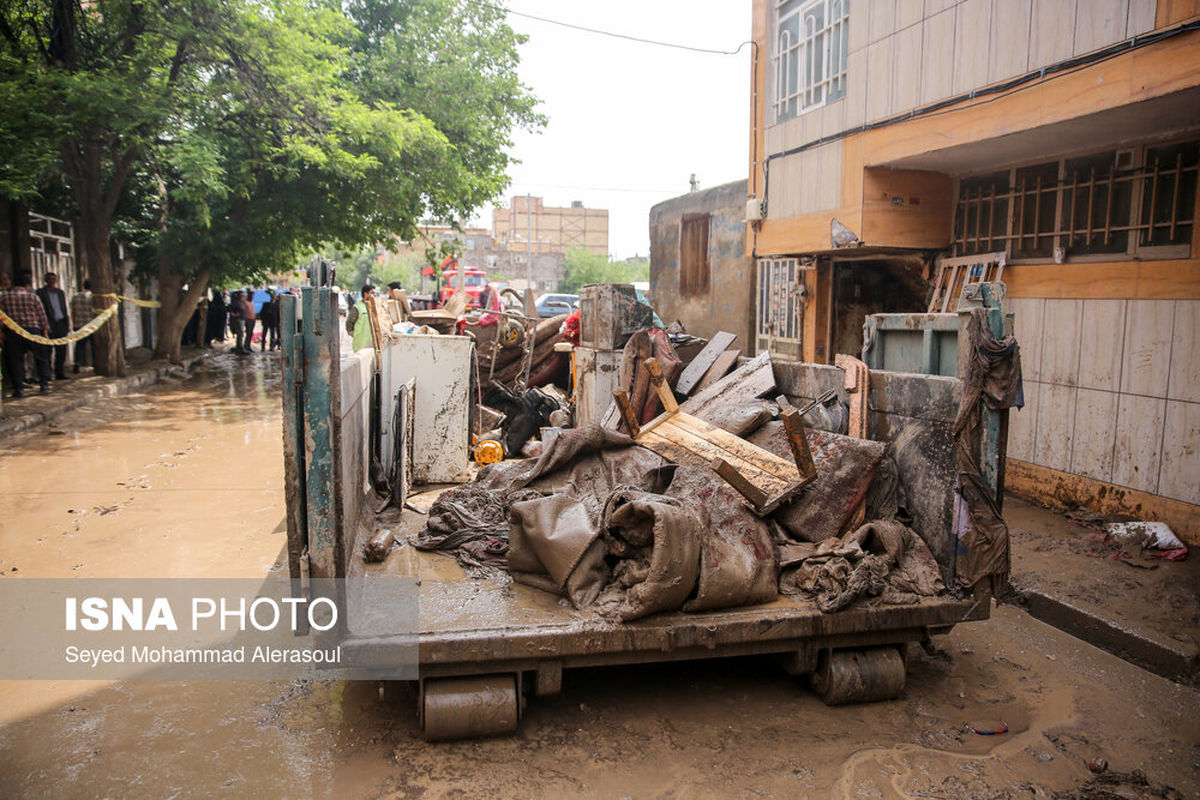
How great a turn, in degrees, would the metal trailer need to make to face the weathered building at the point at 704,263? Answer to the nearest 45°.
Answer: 0° — it already faces it

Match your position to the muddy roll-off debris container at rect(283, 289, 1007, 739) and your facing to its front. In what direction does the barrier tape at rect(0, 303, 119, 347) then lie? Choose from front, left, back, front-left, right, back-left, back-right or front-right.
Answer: front-left

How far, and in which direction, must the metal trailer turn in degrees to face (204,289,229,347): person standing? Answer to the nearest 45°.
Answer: approximately 45° to its left

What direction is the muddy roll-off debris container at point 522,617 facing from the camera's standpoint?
away from the camera

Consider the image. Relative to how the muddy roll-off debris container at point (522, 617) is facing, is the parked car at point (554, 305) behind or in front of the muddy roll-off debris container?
in front

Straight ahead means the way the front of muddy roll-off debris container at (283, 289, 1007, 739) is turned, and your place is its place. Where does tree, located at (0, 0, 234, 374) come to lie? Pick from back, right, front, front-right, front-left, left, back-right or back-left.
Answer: front-left

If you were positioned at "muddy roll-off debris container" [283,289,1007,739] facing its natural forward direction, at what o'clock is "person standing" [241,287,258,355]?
The person standing is roughly at 11 o'clock from the muddy roll-off debris container.

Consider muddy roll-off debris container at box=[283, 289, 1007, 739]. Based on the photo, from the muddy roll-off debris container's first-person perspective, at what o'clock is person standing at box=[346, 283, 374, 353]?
The person standing is roughly at 11 o'clock from the muddy roll-off debris container.

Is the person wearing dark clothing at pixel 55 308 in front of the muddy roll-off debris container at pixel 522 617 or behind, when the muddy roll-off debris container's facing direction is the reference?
in front

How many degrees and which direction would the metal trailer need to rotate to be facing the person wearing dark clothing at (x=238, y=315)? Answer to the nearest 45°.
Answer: approximately 45° to its left
